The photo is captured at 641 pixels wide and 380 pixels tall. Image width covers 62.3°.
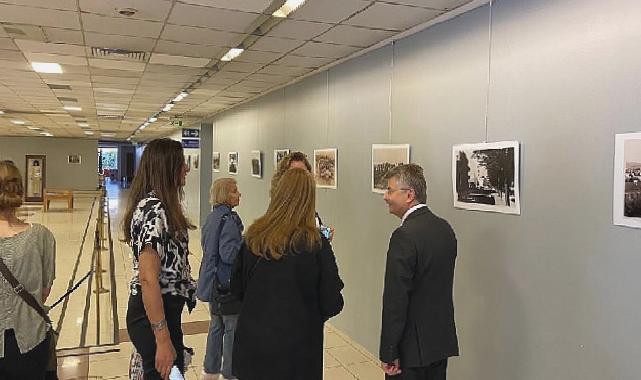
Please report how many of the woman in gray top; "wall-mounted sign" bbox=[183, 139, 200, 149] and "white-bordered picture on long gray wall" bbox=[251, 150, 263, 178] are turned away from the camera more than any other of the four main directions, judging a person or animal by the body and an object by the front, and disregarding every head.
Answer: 1

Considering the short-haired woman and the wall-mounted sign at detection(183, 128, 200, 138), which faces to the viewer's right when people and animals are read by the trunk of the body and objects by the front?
the short-haired woman

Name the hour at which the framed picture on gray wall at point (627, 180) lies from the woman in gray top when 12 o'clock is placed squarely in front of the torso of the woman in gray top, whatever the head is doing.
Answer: The framed picture on gray wall is roughly at 4 o'clock from the woman in gray top.

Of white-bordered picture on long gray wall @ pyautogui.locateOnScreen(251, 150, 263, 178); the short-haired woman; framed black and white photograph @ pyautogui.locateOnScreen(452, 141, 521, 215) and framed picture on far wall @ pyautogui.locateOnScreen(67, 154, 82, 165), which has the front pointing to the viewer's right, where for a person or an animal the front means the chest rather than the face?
the short-haired woman

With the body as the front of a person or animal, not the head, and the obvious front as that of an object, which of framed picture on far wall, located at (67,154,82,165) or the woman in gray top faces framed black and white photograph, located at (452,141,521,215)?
the framed picture on far wall

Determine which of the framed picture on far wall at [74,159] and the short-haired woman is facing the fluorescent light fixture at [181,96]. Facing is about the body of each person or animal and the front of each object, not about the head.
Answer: the framed picture on far wall

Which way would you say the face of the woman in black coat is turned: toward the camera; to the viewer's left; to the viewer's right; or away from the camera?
away from the camera

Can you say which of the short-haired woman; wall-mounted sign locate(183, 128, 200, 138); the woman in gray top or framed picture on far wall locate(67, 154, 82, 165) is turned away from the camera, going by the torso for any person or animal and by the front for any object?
the woman in gray top

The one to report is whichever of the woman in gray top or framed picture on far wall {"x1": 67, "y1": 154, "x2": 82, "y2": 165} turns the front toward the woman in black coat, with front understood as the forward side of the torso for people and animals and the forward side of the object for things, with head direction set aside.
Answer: the framed picture on far wall

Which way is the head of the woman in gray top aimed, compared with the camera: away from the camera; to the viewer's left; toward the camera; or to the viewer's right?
away from the camera

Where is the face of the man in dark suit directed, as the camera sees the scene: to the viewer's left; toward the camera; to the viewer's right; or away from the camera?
to the viewer's left

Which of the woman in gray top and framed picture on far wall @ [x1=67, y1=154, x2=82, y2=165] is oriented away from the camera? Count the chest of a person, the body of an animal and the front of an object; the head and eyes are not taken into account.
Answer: the woman in gray top

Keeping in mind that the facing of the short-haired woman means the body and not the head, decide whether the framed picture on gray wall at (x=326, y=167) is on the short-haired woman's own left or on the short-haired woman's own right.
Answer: on the short-haired woman's own left
